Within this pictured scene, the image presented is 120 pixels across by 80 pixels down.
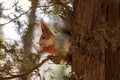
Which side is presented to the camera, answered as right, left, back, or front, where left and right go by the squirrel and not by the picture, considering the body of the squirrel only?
left
